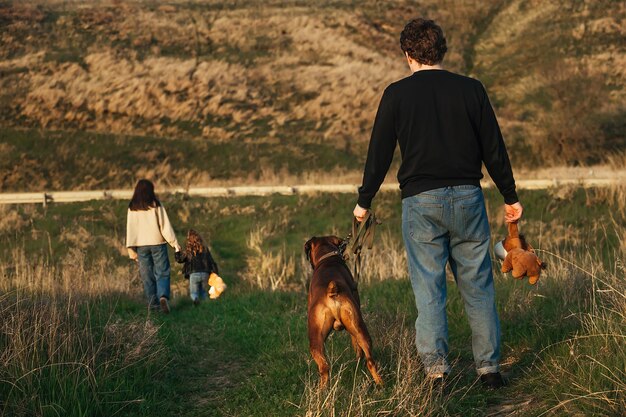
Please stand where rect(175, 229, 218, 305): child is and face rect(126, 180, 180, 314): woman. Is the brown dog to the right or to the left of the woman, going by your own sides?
left

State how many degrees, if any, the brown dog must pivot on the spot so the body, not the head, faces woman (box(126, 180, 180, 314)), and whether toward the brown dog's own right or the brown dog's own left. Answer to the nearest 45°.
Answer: approximately 45° to the brown dog's own left

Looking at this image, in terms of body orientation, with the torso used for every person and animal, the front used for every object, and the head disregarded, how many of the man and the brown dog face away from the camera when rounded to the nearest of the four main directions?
2

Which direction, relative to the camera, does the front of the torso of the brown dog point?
away from the camera

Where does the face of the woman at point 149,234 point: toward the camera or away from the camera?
away from the camera

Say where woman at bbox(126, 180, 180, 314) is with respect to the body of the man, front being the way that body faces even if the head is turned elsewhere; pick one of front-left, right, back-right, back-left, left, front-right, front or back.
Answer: front-left

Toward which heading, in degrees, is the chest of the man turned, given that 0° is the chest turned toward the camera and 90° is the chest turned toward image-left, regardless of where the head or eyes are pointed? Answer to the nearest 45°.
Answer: approximately 180°

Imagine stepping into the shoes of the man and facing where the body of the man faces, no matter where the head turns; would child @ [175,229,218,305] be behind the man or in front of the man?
in front

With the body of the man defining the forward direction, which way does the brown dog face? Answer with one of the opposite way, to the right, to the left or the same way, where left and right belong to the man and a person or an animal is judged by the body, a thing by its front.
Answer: the same way
